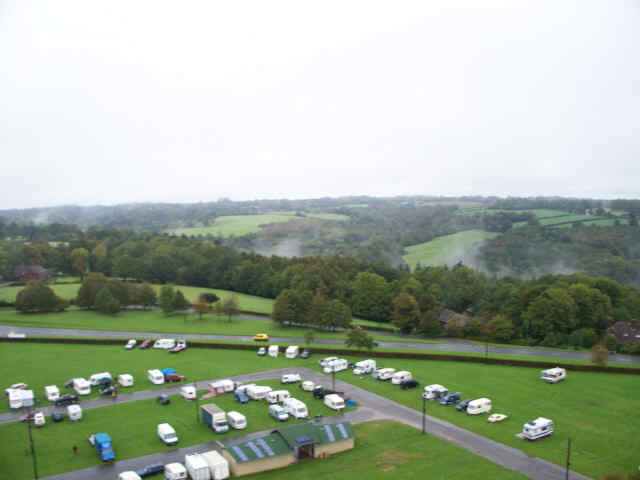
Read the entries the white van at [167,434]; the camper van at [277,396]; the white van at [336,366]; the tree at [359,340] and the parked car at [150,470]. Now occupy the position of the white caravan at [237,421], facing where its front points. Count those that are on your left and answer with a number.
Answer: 3

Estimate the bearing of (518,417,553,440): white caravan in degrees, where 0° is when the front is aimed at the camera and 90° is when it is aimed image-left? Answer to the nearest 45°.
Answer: approximately 45°

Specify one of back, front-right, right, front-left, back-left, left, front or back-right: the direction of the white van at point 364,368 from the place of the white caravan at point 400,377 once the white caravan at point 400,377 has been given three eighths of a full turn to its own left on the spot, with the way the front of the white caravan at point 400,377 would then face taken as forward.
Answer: back-left

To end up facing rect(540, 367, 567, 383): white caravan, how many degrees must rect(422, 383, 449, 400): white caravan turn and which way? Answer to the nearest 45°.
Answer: approximately 180°

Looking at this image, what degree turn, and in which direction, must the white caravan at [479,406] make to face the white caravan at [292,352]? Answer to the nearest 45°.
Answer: approximately 90° to its right

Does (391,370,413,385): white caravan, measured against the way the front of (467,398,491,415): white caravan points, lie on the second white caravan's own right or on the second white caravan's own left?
on the second white caravan's own right
